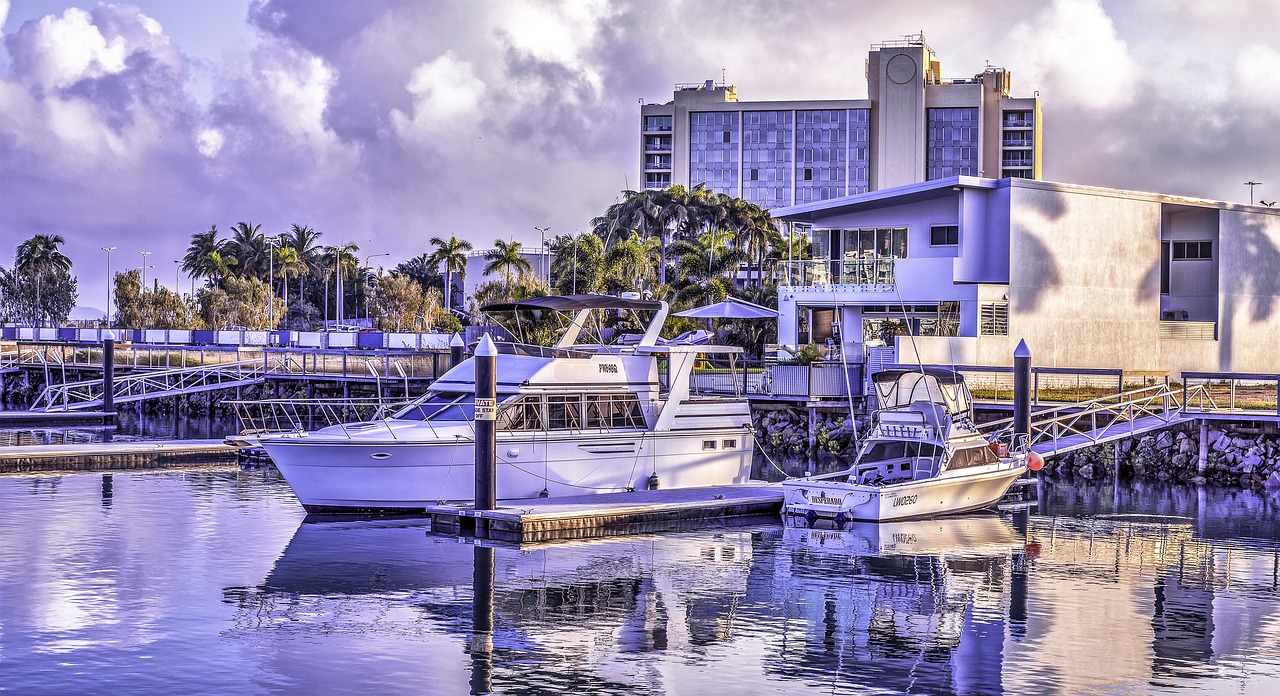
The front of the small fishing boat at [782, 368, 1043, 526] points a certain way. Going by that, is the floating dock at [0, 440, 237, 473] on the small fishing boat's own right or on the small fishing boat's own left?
on the small fishing boat's own left

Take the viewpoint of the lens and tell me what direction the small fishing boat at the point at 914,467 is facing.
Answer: facing away from the viewer and to the right of the viewer

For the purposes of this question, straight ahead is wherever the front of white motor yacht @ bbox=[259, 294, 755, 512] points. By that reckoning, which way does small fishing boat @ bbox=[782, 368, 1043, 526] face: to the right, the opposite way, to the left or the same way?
the opposite way

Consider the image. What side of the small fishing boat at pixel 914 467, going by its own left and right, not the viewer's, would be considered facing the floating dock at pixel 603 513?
back

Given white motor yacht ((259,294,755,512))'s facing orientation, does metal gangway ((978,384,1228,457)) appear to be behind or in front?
behind

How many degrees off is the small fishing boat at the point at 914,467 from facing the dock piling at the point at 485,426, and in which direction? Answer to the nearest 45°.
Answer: approximately 180°

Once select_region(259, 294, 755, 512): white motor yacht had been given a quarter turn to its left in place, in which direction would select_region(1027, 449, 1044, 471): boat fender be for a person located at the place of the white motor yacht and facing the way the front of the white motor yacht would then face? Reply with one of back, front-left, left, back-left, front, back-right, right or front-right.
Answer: front-left

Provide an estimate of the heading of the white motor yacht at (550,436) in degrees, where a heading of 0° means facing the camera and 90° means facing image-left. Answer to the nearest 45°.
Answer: approximately 45°
